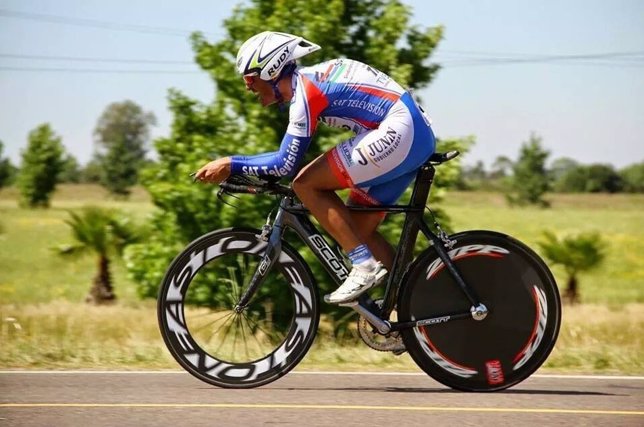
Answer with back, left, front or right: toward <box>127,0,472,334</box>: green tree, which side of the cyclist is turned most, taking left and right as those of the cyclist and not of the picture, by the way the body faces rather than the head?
right

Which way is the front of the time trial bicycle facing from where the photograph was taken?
facing to the left of the viewer

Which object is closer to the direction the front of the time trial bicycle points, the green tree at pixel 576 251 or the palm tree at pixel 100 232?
the palm tree

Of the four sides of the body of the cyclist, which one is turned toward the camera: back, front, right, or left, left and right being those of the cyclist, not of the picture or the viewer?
left

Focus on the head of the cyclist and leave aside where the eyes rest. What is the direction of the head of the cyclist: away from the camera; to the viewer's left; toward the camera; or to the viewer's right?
to the viewer's left
